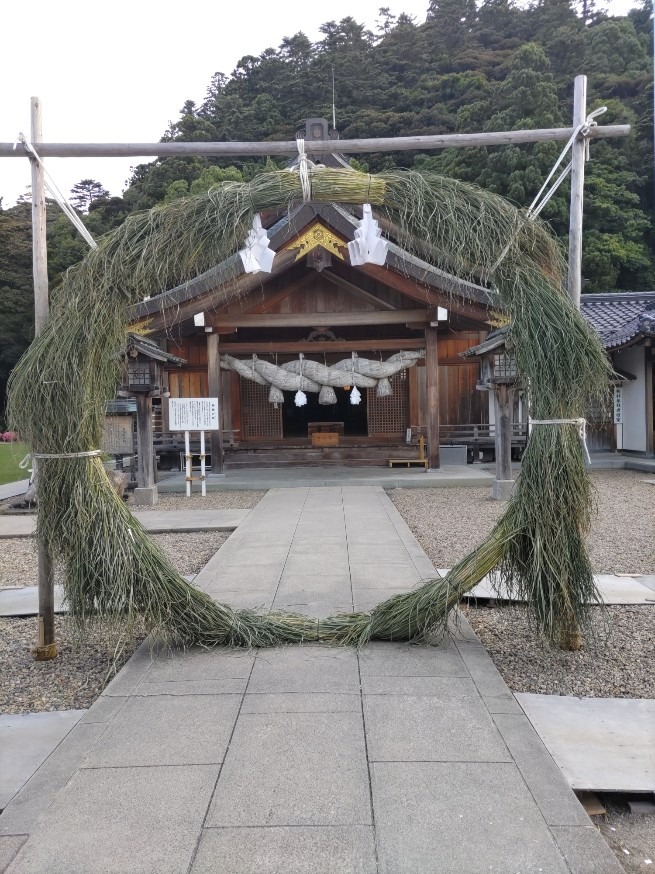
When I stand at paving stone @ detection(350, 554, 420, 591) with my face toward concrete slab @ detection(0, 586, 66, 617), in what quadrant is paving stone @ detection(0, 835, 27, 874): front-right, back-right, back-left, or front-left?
front-left

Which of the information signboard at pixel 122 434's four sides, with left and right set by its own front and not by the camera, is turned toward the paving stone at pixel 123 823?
front

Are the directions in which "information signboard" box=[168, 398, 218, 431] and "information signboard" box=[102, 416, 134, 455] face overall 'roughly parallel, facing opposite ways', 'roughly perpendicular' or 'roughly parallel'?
roughly parallel

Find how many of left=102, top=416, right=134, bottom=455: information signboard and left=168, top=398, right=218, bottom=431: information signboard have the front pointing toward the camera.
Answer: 2

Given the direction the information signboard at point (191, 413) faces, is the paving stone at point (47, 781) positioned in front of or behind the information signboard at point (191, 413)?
in front

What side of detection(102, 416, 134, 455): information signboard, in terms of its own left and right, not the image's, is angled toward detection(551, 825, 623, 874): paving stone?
front

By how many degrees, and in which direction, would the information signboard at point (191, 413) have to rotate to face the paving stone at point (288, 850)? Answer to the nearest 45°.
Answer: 0° — it already faces it

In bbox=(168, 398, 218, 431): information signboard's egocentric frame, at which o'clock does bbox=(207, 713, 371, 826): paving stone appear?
The paving stone is roughly at 12 o'clock from the information signboard.

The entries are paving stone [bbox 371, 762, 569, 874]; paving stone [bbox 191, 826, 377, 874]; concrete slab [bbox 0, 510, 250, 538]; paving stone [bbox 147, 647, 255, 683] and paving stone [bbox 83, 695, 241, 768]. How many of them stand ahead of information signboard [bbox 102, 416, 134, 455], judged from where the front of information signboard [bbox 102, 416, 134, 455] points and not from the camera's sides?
5

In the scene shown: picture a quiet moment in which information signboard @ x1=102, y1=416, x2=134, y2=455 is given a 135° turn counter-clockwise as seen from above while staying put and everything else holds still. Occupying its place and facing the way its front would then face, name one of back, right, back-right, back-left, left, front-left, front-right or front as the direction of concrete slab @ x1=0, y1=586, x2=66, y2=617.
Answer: back-right

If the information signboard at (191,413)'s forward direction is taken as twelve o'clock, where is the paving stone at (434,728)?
The paving stone is roughly at 12 o'clock from the information signboard.

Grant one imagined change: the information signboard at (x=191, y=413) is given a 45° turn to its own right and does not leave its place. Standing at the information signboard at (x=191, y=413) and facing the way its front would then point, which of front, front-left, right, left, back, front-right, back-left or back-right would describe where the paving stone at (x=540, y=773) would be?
front-left

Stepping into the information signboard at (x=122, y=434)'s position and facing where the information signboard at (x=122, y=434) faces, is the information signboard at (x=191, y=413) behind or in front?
in front

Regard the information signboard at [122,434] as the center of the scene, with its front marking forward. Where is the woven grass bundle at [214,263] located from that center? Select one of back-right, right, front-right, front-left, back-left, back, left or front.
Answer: front

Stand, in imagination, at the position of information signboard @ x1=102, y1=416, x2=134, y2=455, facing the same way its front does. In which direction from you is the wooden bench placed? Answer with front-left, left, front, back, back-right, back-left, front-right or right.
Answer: left

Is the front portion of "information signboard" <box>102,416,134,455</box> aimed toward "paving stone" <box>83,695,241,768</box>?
yes

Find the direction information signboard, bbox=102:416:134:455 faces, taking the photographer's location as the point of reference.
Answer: facing the viewer
